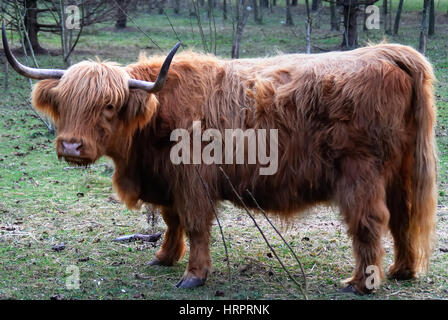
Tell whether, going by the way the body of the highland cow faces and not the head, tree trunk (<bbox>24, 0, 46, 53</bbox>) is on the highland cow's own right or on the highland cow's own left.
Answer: on the highland cow's own right

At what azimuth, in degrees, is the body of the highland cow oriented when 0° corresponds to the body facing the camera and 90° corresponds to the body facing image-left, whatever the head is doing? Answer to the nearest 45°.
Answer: approximately 90°

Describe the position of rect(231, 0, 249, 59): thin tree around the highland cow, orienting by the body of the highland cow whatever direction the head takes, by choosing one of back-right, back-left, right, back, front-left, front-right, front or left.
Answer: right
